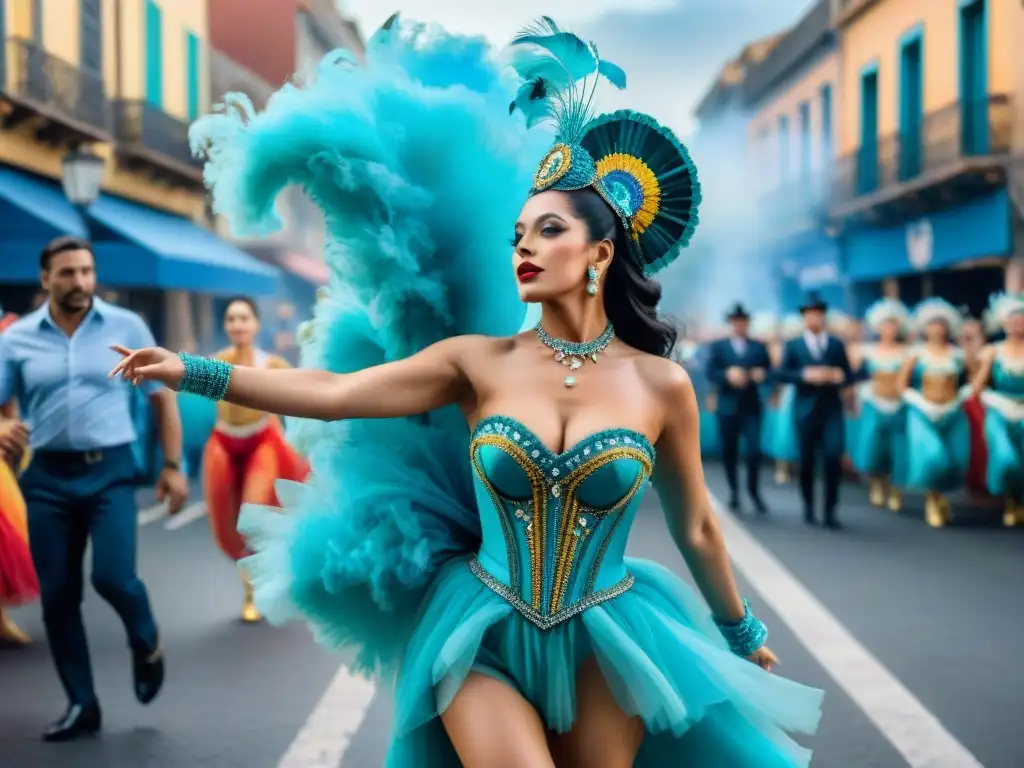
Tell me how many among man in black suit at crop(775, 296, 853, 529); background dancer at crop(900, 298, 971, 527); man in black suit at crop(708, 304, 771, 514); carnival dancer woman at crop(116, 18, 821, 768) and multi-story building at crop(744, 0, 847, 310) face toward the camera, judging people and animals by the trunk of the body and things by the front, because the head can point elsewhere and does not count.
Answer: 4

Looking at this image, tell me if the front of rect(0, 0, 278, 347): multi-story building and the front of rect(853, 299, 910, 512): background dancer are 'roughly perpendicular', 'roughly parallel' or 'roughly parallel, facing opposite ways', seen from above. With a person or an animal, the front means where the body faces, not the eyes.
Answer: roughly perpendicular

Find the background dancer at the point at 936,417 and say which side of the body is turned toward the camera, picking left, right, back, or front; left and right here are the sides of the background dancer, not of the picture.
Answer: front

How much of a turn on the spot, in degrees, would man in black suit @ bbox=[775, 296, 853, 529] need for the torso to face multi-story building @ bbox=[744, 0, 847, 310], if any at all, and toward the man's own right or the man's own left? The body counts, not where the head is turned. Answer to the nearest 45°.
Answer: approximately 180°

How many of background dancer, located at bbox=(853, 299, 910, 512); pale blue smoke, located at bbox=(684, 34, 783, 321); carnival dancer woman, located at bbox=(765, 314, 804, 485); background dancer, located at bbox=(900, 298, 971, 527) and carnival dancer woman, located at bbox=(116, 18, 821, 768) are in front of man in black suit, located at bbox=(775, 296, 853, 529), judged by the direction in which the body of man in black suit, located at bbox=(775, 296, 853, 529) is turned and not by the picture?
1

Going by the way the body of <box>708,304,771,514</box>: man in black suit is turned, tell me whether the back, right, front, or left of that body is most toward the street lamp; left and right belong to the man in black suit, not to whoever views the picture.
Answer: right

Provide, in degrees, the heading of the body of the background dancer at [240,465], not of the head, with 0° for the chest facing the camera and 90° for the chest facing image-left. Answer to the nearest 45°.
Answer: approximately 0°

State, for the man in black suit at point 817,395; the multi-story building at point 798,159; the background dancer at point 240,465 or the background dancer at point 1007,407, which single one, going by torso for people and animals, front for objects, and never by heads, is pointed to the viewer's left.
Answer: the multi-story building

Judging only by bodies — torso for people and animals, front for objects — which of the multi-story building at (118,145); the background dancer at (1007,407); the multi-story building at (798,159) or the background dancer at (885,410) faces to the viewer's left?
the multi-story building at (798,159)

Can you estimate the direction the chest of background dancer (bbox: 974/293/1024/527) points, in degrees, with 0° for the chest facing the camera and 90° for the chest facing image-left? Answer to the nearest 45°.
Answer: approximately 0°

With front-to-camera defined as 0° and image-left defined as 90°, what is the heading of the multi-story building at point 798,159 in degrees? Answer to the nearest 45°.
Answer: approximately 90°

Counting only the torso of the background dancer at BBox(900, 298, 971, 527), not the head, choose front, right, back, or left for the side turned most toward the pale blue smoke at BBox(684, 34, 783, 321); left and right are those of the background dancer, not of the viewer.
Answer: back

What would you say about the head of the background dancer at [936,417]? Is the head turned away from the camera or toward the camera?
toward the camera

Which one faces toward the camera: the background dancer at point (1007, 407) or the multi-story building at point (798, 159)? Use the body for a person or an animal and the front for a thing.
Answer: the background dancer

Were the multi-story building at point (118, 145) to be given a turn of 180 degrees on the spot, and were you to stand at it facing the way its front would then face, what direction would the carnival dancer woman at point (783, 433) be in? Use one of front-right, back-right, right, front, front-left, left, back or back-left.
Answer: back
